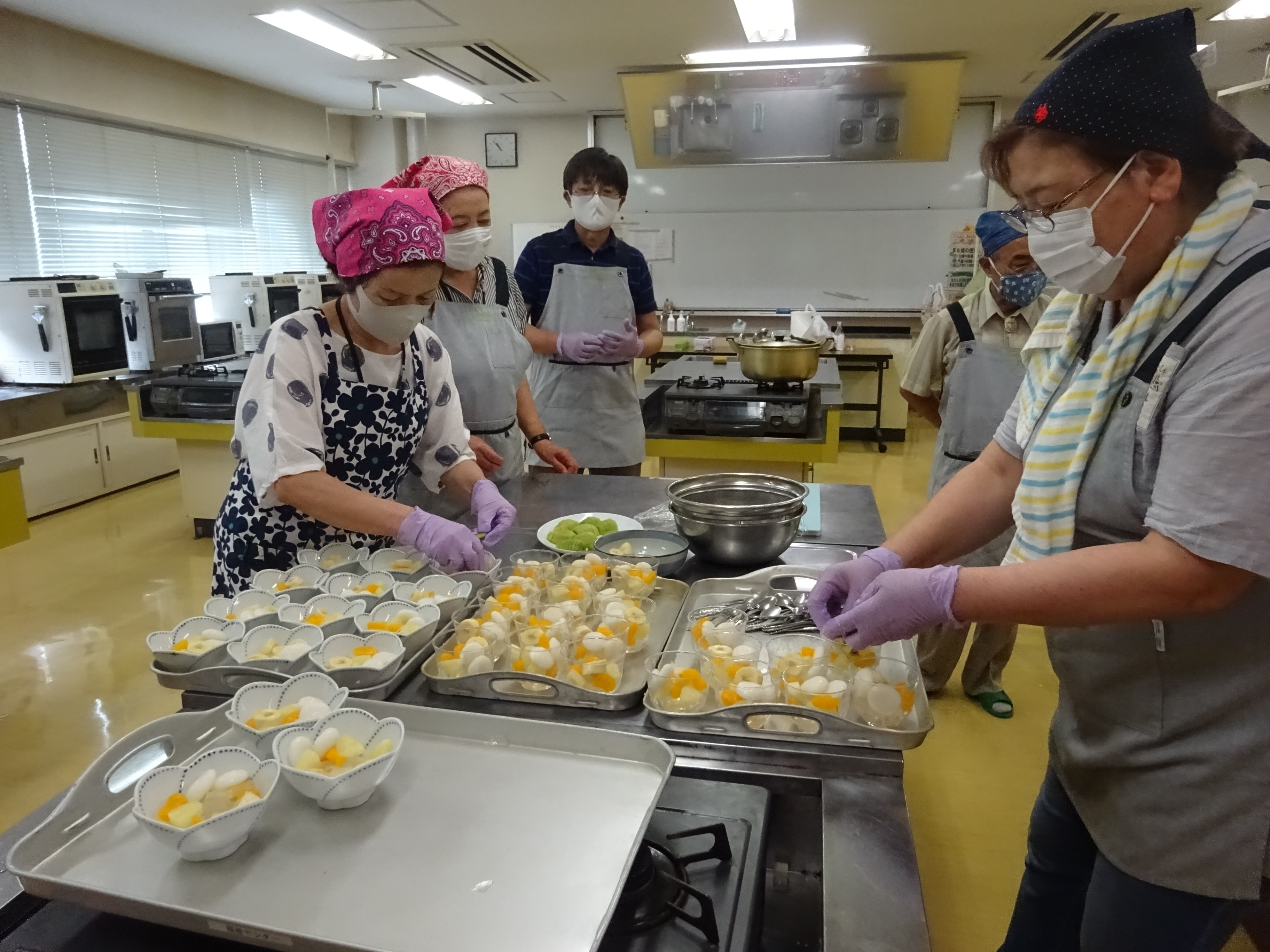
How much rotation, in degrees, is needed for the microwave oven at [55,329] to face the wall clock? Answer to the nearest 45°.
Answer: approximately 90° to its left

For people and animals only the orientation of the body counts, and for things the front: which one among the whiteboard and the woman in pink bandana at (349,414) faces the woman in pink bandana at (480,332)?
the whiteboard

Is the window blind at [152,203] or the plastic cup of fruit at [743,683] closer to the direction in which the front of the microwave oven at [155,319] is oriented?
the plastic cup of fruit

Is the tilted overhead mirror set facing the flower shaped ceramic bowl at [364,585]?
yes

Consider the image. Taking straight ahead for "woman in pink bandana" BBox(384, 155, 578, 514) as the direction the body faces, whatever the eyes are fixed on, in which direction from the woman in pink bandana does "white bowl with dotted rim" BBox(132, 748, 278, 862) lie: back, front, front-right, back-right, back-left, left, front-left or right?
front-right

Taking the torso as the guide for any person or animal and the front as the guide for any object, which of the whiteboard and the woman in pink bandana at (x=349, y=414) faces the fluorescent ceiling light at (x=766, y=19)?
the whiteboard

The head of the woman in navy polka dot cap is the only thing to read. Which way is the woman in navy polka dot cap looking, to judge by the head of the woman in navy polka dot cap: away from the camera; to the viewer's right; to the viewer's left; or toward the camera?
to the viewer's left

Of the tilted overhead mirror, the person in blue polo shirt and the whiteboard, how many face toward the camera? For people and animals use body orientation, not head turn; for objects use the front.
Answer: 3

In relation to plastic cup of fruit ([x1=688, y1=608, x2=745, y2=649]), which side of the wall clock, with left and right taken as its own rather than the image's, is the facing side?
front

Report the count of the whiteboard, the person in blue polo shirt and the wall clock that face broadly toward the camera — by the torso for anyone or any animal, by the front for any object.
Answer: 3
